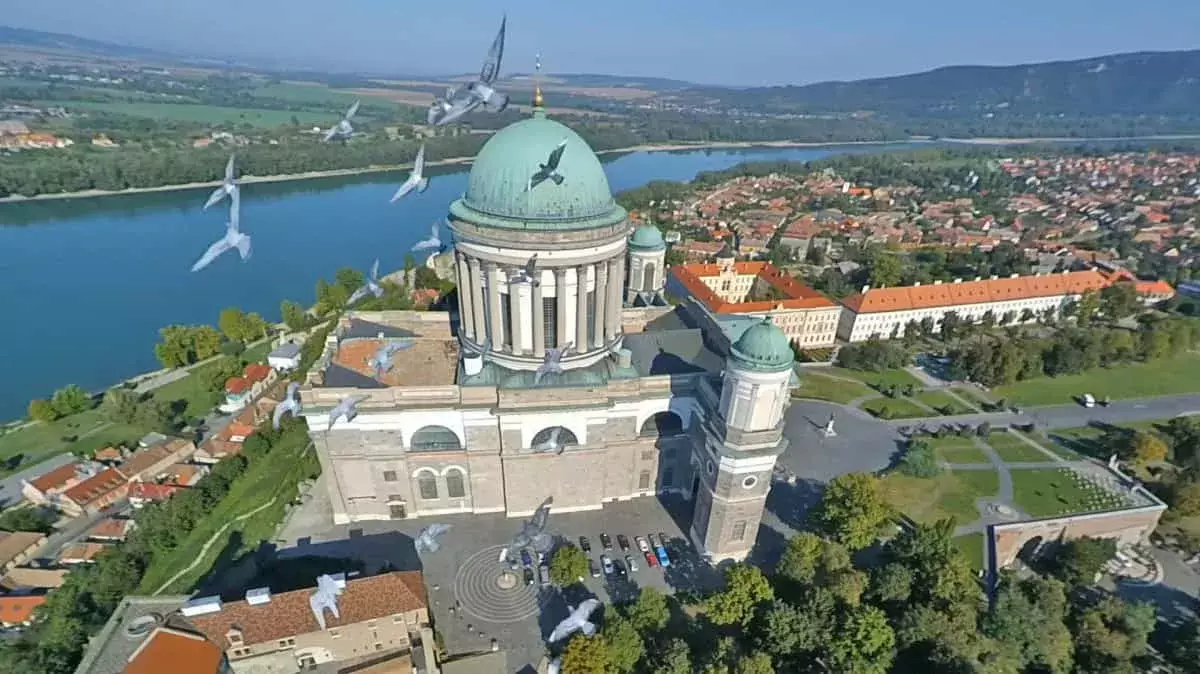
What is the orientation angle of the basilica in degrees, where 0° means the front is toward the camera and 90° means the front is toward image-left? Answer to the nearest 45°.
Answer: approximately 270°

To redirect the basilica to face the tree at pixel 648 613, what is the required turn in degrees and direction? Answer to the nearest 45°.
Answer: approximately 45° to its right

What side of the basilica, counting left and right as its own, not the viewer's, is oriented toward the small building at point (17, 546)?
back
